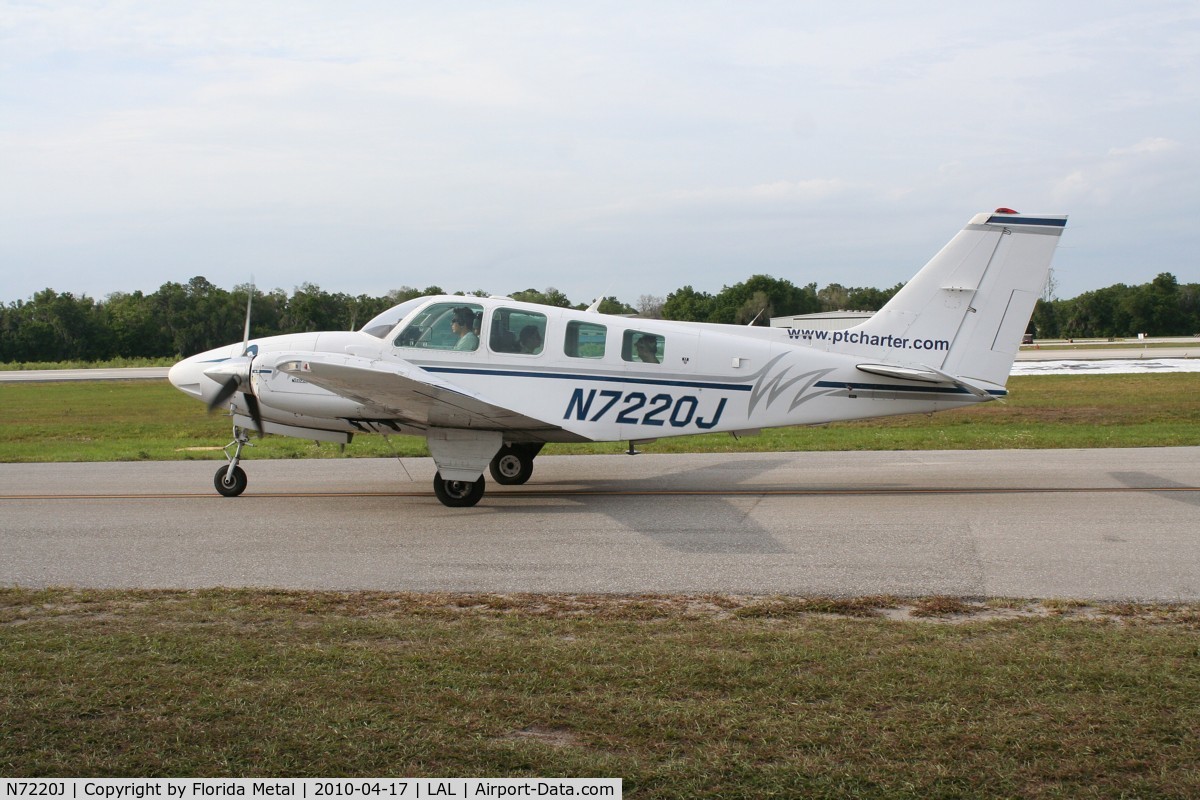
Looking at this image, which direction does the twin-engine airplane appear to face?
to the viewer's left

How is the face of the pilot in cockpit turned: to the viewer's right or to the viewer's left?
to the viewer's left

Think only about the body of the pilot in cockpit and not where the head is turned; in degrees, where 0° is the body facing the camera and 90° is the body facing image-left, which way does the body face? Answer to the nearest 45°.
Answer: approximately 90°

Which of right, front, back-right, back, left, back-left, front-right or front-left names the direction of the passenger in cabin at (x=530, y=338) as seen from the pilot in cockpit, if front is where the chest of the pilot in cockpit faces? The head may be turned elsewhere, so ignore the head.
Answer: back
